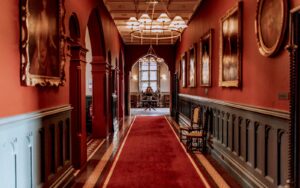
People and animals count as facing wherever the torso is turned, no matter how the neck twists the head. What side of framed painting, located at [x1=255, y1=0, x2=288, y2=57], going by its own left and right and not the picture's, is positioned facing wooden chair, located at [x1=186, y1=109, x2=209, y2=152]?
right

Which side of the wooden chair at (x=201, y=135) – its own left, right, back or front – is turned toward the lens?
left

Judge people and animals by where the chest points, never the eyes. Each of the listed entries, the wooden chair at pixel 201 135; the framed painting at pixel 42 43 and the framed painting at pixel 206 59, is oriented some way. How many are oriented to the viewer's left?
2

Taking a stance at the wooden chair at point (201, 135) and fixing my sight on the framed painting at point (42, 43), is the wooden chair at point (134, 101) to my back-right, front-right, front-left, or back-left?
back-right

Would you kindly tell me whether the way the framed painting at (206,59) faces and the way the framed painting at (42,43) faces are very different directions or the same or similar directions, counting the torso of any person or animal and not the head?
very different directions

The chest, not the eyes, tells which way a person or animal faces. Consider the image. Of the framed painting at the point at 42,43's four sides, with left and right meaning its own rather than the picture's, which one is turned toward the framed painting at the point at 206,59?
left

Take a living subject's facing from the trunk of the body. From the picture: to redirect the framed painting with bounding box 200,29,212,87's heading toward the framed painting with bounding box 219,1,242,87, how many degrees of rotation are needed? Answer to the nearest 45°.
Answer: approximately 90° to its left

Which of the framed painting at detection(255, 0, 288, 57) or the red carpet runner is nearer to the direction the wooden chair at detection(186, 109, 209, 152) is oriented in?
the red carpet runner

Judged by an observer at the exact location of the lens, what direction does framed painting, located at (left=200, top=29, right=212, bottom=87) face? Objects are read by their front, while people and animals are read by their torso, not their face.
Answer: facing to the left of the viewer

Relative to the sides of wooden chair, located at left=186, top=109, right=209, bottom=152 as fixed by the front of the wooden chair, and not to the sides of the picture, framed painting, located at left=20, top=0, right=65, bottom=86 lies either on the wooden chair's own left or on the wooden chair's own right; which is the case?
on the wooden chair's own left

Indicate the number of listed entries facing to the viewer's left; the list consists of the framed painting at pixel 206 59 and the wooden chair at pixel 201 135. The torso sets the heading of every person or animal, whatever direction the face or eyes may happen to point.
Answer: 2

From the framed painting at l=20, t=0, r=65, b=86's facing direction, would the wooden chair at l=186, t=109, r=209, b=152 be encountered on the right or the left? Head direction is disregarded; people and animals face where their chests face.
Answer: on its left

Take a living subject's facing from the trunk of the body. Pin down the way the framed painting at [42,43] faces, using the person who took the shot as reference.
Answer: facing the viewer and to the right of the viewer

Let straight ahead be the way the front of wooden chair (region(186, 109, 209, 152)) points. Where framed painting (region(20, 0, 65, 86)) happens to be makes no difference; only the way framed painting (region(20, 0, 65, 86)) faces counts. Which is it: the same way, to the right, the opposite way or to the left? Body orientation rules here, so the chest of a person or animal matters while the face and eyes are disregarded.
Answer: the opposite way
